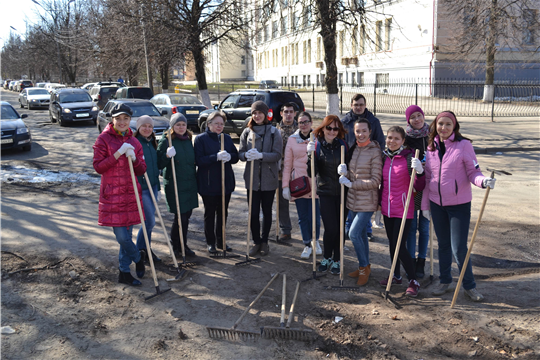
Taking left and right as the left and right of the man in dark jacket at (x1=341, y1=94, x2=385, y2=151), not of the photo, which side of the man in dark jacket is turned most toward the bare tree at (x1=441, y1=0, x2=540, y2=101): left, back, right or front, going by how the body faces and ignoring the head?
back

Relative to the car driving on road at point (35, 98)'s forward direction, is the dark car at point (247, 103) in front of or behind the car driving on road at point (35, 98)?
in front

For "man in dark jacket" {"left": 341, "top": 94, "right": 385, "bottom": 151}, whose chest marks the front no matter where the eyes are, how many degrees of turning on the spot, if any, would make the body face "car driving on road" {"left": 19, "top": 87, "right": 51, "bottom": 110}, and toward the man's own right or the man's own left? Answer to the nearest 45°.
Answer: approximately 135° to the man's own right

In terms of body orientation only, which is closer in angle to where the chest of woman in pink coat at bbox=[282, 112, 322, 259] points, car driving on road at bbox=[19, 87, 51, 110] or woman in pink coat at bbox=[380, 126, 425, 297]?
the woman in pink coat

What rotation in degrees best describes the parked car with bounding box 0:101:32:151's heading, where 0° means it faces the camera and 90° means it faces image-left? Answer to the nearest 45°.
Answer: approximately 315°

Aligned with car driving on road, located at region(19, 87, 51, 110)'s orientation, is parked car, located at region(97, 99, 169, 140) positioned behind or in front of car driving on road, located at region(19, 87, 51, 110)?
in front

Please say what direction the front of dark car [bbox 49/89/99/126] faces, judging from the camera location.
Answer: facing the viewer and to the right of the viewer
